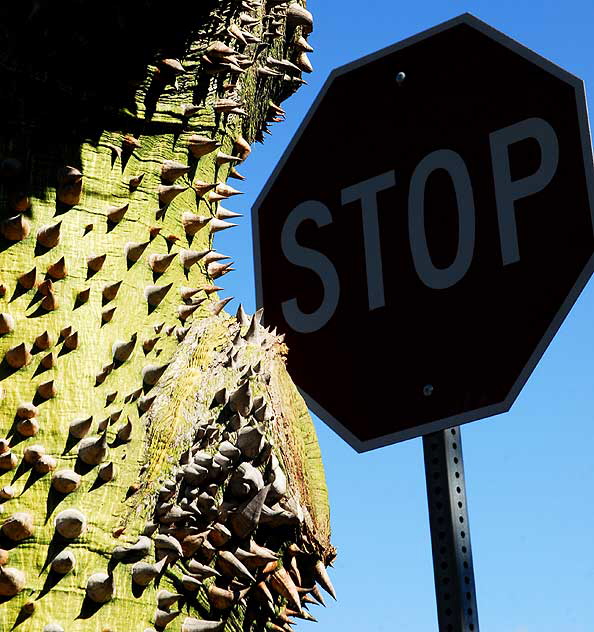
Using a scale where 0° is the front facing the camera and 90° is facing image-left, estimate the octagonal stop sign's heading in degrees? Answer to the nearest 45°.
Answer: approximately 45°

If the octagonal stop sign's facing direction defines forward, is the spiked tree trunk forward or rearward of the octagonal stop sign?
forward
